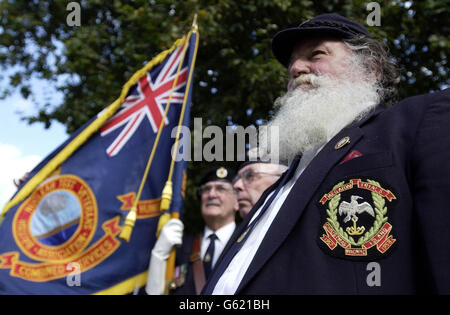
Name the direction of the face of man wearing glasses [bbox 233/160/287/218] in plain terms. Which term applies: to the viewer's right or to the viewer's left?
to the viewer's left

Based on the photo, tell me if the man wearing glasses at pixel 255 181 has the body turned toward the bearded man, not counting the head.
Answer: no

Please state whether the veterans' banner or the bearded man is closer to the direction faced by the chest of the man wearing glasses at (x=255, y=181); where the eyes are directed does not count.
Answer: the veterans' banner

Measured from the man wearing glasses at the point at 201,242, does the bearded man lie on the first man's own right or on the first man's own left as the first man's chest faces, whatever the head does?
on the first man's own left

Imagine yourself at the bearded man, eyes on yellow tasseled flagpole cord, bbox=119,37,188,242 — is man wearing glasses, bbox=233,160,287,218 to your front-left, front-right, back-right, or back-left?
front-right

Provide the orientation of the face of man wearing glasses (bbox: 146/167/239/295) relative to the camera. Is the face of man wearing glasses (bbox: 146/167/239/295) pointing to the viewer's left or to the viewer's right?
to the viewer's left

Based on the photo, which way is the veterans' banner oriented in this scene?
toward the camera

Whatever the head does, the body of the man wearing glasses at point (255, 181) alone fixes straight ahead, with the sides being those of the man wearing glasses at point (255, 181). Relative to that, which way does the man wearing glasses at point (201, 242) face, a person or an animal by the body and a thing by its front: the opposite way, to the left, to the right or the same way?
the same way

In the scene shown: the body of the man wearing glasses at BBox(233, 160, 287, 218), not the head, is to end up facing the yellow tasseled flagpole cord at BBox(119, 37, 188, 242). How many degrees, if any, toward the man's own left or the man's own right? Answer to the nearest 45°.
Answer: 0° — they already face it

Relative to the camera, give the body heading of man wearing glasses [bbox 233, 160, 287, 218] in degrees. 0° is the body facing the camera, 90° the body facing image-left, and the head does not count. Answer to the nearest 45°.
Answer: approximately 45°

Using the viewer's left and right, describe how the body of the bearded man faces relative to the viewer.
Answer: facing the viewer and to the left of the viewer

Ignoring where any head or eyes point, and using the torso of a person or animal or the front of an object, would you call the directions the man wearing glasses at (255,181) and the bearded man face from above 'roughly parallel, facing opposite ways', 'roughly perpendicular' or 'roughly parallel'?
roughly parallel
